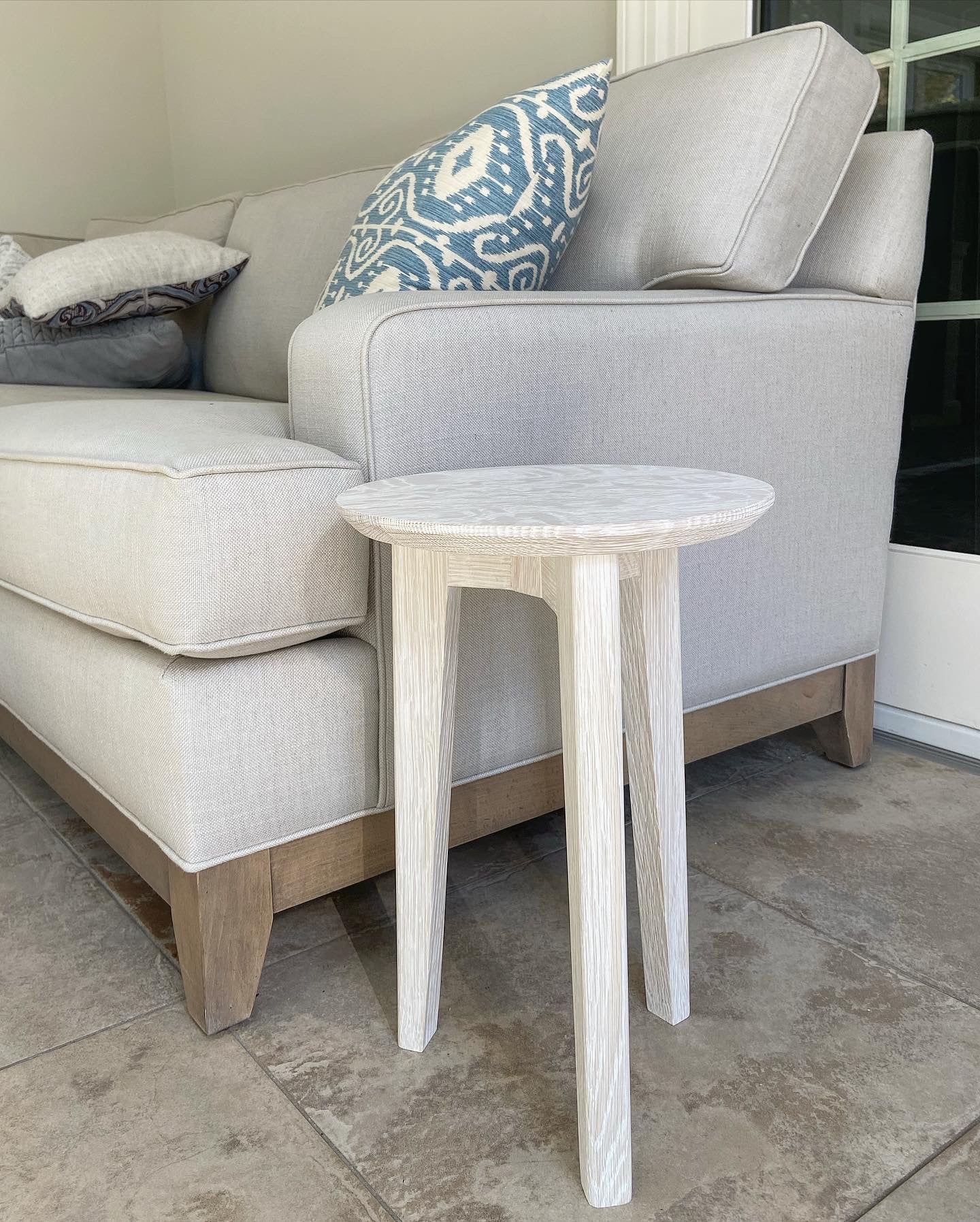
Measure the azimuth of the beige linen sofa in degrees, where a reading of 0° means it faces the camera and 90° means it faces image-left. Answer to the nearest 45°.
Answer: approximately 45°
